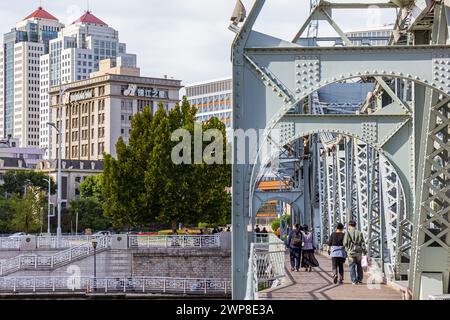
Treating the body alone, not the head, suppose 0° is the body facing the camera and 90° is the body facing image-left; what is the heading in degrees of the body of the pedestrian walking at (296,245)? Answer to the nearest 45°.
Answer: approximately 180°

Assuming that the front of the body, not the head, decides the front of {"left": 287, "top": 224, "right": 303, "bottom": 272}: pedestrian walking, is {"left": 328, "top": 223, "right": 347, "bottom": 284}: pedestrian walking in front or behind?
behind
